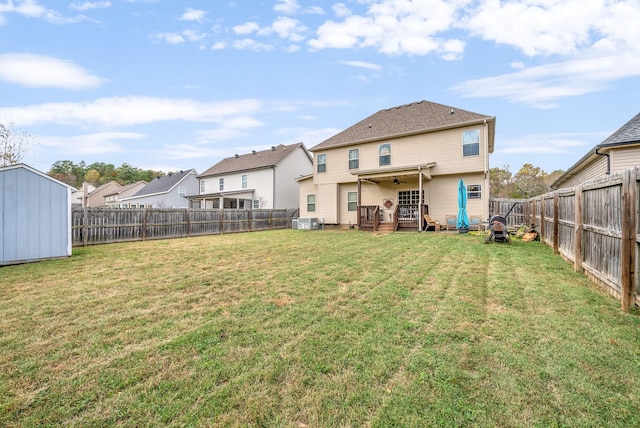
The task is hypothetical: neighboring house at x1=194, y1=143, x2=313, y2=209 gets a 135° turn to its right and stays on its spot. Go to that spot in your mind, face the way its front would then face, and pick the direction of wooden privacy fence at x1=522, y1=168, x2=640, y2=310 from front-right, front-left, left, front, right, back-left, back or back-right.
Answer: front

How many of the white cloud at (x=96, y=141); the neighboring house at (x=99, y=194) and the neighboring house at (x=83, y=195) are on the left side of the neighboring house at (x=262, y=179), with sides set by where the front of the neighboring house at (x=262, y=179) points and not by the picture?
3

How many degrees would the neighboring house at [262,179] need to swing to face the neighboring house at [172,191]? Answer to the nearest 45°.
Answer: approximately 90° to its left

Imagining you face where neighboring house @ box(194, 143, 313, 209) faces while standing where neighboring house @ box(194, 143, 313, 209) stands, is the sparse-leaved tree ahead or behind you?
behind

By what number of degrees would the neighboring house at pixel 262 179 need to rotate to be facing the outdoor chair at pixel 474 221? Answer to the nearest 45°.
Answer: approximately 90° to its right

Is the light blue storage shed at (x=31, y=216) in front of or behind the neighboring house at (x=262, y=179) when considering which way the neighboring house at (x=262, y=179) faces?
behind

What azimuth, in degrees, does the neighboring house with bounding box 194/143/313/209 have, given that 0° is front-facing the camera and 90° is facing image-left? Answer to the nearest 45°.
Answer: approximately 225°

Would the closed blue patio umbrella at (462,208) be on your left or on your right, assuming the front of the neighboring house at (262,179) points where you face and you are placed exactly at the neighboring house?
on your right

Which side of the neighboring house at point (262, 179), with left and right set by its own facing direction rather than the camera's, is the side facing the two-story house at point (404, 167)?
right
